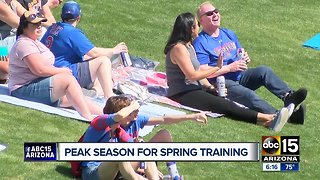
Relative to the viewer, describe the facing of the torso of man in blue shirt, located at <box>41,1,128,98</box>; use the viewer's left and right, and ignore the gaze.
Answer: facing away from the viewer and to the right of the viewer

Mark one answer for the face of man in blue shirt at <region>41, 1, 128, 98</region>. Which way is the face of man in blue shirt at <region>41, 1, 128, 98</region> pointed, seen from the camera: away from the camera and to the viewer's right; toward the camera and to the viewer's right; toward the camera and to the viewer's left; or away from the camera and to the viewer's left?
away from the camera and to the viewer's right

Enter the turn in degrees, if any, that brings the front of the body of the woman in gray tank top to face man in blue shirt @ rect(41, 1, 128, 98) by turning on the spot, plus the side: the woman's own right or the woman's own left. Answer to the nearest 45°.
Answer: approximately 180°

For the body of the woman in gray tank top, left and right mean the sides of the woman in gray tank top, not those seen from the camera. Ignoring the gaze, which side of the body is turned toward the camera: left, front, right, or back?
right

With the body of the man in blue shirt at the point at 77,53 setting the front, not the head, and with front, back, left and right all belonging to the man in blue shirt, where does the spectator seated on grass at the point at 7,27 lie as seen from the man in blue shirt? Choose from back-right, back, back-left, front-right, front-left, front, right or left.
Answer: left

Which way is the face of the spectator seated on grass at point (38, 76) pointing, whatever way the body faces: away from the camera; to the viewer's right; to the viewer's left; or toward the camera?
to the viewer's right

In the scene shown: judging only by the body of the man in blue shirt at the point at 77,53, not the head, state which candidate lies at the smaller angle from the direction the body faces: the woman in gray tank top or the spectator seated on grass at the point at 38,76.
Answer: the woman in gray tank top
